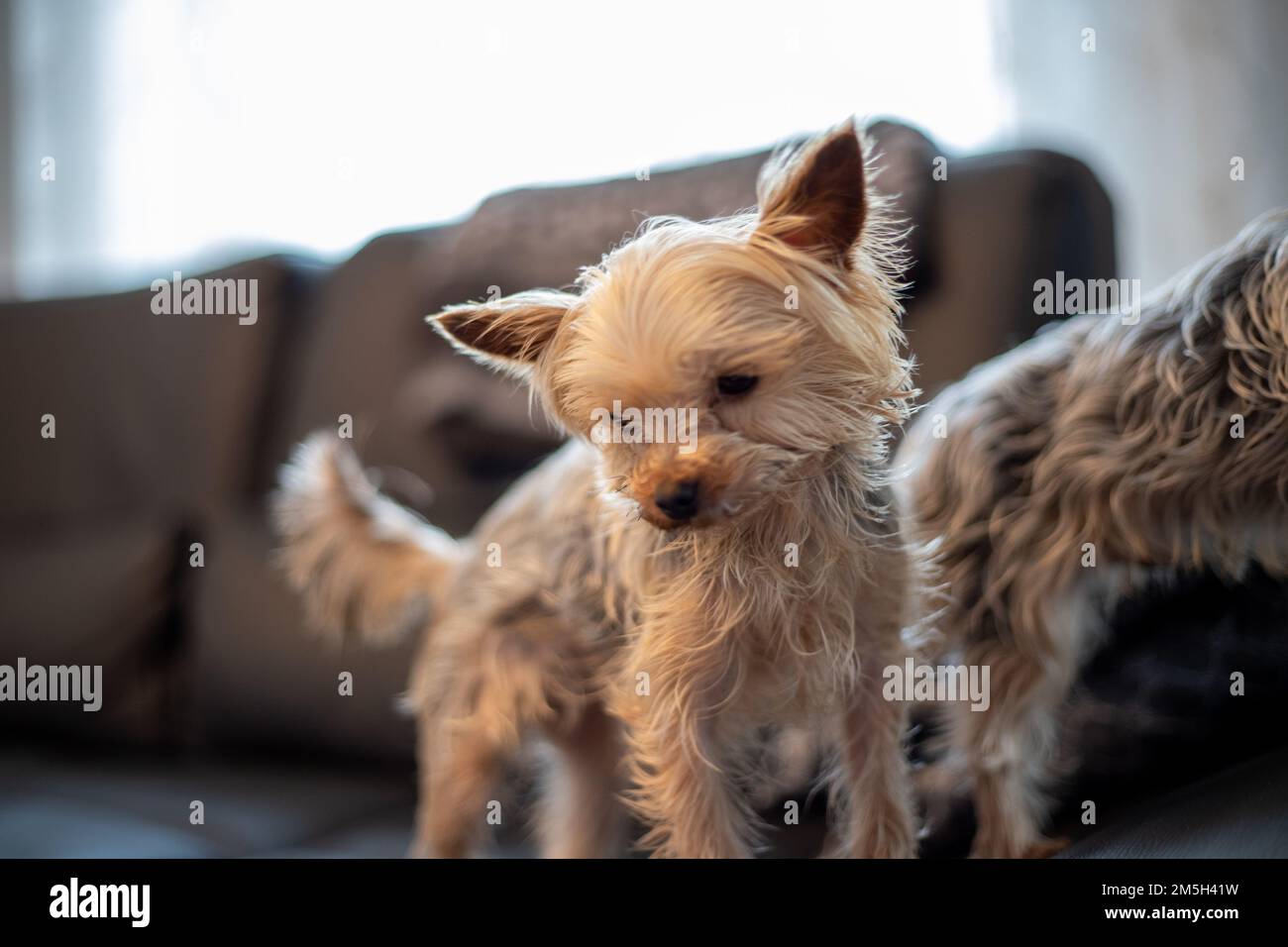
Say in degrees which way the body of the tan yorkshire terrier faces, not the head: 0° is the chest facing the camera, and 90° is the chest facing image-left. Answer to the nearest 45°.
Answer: approximately 315°
